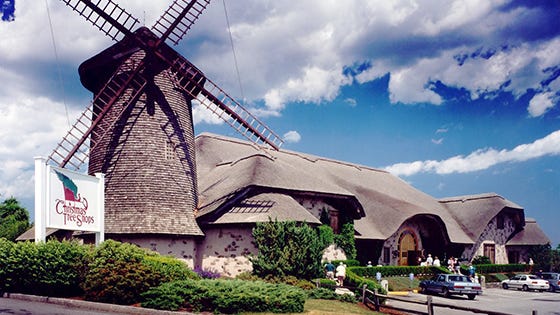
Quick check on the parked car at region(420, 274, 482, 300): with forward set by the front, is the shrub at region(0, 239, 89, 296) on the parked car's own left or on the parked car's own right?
on the parked car's own left

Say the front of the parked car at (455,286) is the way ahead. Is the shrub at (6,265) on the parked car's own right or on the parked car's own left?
on the parked car's own left

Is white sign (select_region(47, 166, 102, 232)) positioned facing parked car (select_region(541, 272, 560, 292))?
no

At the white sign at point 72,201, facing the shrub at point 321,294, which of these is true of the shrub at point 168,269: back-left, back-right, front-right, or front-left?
front-right

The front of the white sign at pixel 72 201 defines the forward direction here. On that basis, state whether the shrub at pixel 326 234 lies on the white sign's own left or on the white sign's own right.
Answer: on the white sign's own left
